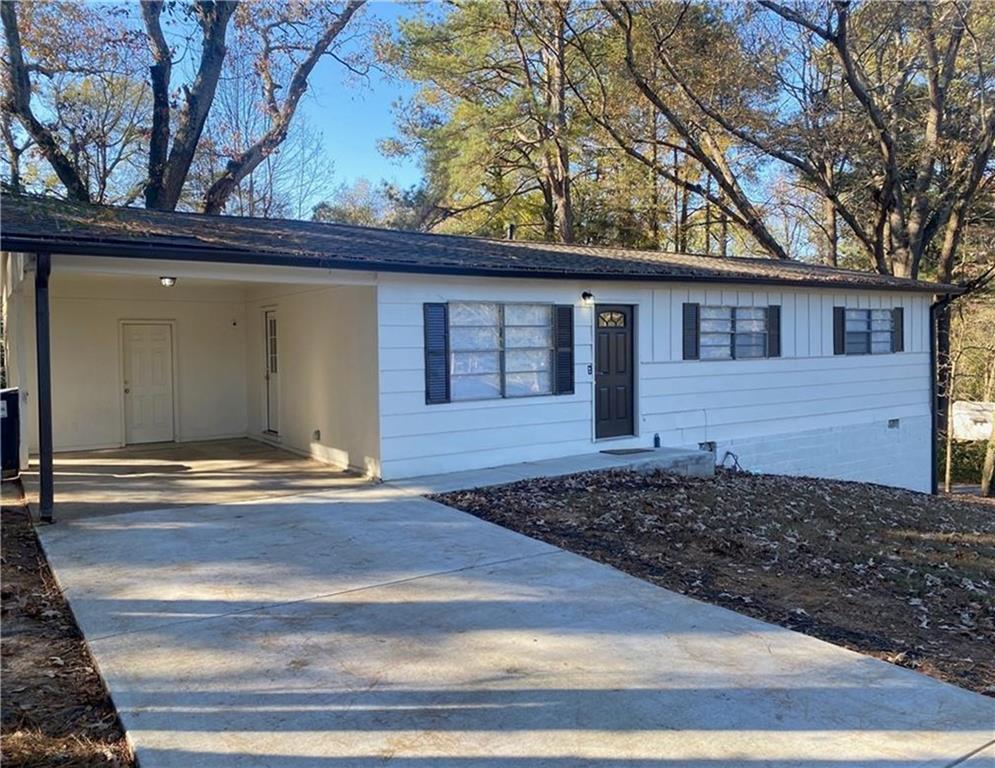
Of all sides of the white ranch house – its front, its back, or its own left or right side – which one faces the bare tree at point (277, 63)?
back

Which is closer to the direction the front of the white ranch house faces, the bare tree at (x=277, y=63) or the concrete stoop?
the concrete stoop

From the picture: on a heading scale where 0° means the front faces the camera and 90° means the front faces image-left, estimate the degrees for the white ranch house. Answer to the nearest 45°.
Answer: approximately 315°

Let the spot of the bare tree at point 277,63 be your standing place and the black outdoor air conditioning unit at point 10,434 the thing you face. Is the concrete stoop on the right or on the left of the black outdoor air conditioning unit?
left

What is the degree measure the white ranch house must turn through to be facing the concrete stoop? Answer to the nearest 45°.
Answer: approximately 45° to its left
